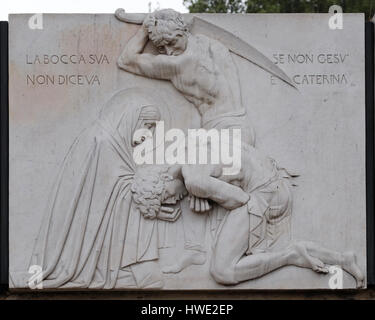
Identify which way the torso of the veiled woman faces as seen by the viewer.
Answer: to the viewer's right

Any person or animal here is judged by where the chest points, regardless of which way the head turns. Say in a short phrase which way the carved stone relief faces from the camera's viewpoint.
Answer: facing the viewer
